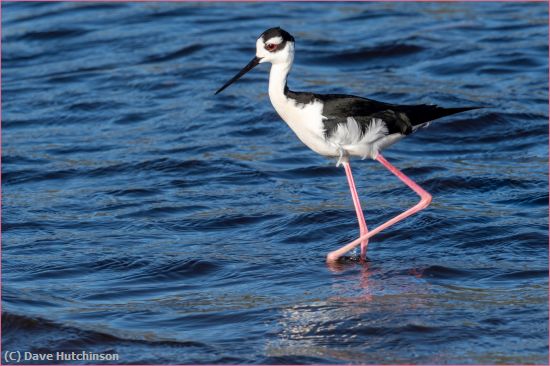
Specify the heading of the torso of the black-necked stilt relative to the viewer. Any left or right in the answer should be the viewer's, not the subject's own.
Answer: facing to the left of the viewer
